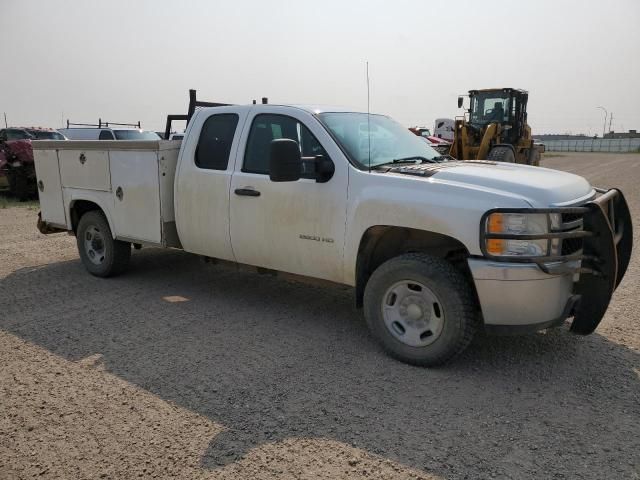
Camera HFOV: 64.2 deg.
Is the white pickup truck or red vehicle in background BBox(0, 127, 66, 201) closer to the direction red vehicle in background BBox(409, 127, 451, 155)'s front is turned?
the white pickup truck

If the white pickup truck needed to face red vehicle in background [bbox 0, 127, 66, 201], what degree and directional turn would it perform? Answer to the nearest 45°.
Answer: approximately 180°

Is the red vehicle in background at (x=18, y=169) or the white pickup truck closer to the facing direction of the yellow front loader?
the red vehicle in background

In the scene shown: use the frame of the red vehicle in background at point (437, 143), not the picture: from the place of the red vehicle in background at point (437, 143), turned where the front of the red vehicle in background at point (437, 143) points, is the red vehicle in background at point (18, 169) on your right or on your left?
on your right

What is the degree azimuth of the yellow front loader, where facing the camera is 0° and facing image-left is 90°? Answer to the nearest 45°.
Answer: approximately 45°
